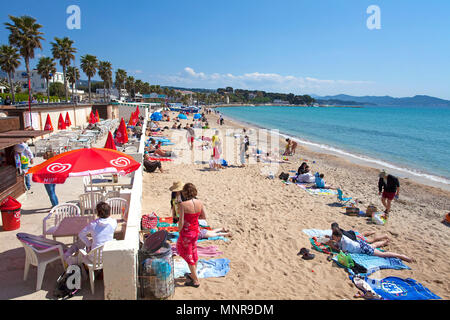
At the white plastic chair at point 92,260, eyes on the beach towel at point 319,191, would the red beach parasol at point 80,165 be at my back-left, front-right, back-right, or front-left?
front-left

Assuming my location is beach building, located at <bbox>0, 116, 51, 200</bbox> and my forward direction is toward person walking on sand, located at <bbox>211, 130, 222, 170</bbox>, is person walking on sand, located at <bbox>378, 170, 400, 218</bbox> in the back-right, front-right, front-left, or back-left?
front-right

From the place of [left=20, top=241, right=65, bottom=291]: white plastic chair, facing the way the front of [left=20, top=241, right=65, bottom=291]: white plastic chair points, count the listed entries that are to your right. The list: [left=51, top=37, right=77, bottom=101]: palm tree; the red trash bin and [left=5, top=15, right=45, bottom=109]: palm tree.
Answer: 0

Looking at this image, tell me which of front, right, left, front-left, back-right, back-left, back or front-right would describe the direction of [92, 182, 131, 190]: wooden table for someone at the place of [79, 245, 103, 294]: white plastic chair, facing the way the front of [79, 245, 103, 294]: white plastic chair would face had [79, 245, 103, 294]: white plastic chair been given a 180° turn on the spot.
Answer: back-left

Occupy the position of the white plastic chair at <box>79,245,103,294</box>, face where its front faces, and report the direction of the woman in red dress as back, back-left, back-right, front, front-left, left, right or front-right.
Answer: back-right

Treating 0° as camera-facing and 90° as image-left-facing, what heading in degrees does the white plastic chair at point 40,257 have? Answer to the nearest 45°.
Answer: approximately 225°

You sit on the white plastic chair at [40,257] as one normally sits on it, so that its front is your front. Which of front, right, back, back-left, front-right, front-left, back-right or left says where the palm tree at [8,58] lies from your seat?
front-left

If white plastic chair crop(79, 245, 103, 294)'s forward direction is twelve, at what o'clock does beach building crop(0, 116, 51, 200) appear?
The beach building is roughly at 1 o'clock from the white plastic chair.

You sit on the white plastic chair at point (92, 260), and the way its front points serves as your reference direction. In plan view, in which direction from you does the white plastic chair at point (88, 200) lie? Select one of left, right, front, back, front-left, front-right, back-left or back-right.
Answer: front-right
